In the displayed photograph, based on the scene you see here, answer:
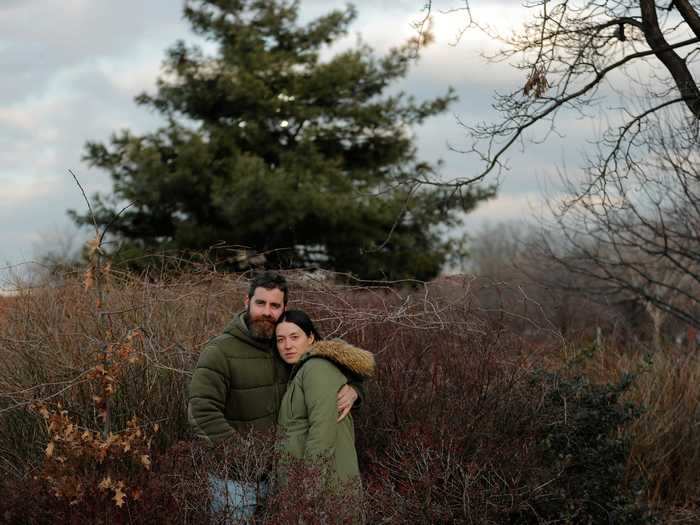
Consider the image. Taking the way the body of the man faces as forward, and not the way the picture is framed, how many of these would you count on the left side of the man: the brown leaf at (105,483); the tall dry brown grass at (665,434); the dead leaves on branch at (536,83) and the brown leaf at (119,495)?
2

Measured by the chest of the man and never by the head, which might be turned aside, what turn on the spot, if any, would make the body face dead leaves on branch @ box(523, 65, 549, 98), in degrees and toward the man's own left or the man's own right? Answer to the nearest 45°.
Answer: approximately 90° to the man's own left

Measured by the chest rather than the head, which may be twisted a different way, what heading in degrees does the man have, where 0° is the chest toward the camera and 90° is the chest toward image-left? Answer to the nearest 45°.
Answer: approximately 315°

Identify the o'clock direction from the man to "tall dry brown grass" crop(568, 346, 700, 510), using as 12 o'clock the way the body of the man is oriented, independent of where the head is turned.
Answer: The tall dry brown grass is roughly at 9 o'clock from the man.

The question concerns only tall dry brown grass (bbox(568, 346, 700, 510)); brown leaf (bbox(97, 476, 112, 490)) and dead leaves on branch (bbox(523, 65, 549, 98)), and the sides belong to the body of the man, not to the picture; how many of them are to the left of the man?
2

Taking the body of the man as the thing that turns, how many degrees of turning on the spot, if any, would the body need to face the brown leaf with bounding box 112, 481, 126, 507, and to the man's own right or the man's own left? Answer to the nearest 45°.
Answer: approximately 90° to the man's own right

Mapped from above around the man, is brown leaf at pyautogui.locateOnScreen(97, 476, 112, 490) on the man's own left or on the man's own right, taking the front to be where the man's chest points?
on the man's own right
